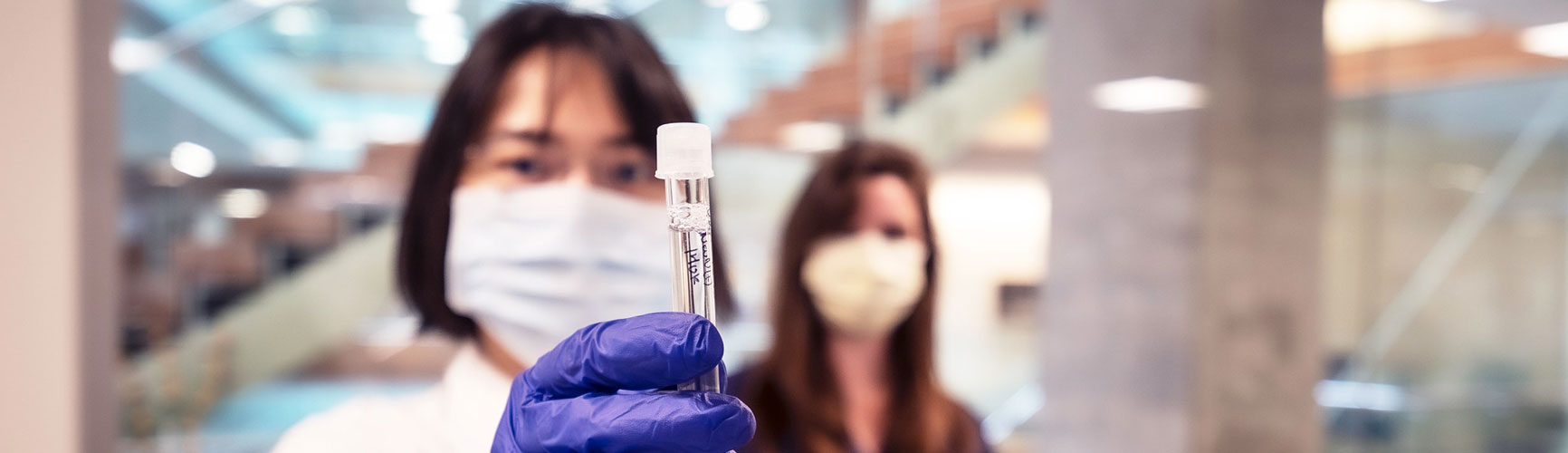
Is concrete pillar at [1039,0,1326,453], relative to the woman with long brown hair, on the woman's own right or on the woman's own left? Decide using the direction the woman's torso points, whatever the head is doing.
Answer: on the woman's own left

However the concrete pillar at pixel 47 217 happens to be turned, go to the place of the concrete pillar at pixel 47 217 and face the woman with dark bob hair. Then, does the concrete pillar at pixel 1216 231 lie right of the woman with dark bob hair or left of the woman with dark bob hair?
left

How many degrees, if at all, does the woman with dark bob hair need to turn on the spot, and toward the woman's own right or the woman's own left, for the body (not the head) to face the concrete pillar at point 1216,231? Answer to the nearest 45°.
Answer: approximately 135° to the woman's own left

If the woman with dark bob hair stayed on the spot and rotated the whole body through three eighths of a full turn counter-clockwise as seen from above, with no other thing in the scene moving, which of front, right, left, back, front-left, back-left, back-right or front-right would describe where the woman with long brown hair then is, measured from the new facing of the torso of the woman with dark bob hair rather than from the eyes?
front

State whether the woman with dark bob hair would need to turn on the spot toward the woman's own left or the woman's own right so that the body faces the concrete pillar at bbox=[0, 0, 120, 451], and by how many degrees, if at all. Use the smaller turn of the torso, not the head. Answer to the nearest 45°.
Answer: approximately 135° to the woman's own right

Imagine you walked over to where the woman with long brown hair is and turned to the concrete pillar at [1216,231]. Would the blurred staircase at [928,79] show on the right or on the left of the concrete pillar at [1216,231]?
left

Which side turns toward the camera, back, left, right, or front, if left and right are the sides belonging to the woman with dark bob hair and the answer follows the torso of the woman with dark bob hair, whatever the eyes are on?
front

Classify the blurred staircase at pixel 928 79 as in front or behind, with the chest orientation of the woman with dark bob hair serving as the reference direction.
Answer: behind

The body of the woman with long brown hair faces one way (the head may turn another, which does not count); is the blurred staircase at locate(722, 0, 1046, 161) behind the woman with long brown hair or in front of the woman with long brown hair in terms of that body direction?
behind

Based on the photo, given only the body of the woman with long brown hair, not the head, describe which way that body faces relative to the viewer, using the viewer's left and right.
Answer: facing the viewer
